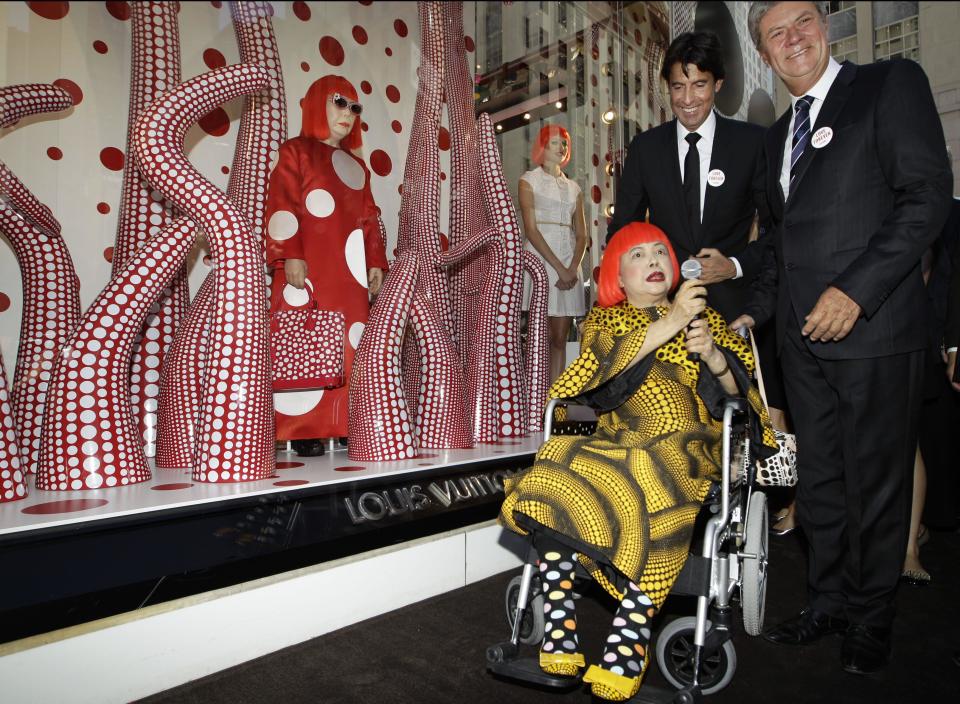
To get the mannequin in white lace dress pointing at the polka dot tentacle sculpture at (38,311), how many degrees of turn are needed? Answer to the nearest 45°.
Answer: approximately 90° to its right

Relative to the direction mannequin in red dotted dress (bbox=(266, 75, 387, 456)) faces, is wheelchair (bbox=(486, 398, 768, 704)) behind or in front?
in front

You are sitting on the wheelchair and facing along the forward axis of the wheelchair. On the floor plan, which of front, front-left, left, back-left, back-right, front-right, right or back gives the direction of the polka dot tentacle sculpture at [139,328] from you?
front-right

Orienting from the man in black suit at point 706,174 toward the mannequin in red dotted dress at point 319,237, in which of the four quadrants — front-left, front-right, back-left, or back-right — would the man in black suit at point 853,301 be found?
back-left

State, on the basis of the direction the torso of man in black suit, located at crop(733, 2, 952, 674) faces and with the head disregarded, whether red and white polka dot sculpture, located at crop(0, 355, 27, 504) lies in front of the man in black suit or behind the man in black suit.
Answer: in front

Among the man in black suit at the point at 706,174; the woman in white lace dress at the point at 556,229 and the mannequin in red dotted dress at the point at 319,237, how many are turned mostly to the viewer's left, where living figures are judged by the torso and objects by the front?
0

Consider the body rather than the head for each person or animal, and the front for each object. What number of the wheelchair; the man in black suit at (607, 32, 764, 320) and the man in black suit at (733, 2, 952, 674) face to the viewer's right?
0

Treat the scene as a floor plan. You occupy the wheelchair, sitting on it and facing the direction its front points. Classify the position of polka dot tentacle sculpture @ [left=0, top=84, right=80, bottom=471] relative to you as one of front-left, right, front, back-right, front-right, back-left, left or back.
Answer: front-right

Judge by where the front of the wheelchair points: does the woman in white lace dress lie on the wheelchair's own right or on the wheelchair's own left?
on the wheelchair's own right

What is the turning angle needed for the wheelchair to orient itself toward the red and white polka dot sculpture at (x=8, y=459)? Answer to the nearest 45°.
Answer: approximately 45° to its right

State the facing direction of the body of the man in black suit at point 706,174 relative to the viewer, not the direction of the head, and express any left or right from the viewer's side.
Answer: facing the viewer

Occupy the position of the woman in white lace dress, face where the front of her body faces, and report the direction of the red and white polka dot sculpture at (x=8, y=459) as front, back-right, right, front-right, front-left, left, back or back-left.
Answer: right

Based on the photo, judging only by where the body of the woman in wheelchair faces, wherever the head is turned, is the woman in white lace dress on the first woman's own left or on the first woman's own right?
on the first woman's own right

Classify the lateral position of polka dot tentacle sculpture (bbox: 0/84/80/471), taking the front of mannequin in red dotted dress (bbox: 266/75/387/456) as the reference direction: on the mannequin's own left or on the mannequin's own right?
on the mannequin's own right

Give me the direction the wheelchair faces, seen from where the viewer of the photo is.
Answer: facing the viewer and to the left of the viewer

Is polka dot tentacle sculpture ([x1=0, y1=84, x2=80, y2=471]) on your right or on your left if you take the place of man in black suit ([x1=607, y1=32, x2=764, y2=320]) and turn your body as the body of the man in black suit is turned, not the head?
on your right
